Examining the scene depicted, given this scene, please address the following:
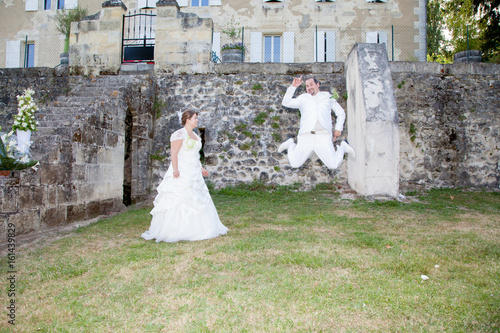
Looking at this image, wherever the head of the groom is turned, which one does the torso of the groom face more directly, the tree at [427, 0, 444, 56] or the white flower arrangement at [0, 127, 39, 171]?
the white flower arrangement

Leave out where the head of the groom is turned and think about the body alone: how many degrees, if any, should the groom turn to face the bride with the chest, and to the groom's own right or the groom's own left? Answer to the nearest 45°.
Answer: approximately 90° to the groom's own right

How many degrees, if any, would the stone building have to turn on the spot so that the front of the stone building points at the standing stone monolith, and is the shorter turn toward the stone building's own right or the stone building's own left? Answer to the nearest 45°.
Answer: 0° — it already faces it

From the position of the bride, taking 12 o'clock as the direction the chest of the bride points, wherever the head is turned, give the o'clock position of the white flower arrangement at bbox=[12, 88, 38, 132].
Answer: The white flower arrangement is roughly at 5 o'clock from the bride.

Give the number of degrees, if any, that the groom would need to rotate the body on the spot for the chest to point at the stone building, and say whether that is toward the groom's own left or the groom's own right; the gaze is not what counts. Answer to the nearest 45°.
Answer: approximately 180°

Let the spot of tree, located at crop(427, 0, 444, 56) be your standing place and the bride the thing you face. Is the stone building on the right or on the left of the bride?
right

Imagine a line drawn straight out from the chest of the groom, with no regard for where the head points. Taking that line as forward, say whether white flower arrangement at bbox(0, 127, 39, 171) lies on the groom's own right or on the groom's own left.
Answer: on the groom's own right

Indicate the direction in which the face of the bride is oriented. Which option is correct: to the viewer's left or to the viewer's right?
to the viewer's right

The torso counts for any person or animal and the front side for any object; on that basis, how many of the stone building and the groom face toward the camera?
2

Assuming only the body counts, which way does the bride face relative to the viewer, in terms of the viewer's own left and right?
facing the viewer and to the right of the viewer

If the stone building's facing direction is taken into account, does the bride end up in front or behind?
in front

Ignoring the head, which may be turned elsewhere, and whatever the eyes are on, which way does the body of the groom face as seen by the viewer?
toward the camera

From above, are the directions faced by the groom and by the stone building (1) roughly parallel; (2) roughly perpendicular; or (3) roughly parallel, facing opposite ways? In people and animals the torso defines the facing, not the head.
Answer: roughly parallel
